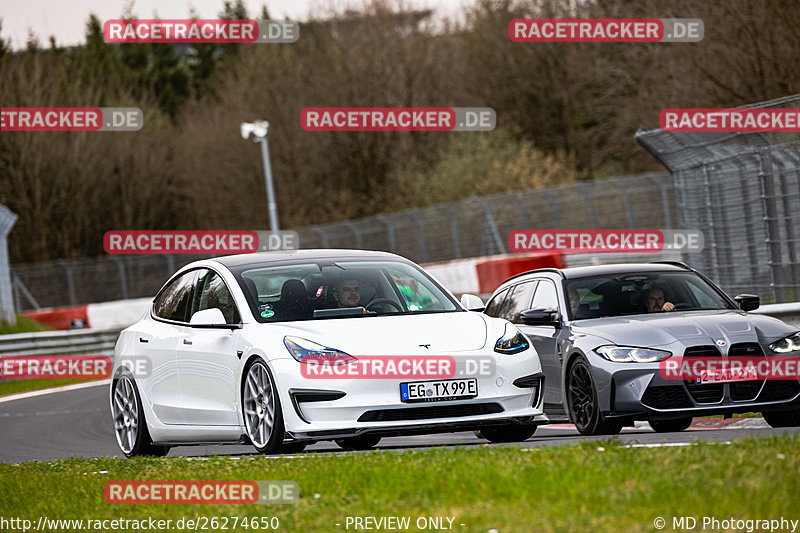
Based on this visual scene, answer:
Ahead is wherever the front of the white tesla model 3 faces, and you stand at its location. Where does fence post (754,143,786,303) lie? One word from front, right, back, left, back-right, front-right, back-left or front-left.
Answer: left

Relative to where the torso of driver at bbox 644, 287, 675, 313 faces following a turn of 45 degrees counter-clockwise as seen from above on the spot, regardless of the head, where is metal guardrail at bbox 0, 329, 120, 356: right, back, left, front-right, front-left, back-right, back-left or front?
back-left

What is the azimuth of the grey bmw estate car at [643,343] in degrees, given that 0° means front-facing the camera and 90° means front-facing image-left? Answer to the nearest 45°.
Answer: approximately 315°

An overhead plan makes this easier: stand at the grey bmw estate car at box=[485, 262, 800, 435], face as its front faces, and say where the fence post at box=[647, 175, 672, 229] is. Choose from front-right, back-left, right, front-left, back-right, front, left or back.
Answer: back-left

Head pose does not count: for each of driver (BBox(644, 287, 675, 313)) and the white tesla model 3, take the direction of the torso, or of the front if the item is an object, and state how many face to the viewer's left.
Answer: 0

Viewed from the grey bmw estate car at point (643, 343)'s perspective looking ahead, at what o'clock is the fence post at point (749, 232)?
The fence post is roughly at 8 o'clock from the grey bmw estate car.

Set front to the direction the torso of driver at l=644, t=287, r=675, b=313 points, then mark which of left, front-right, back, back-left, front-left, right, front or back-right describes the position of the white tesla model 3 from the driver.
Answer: right

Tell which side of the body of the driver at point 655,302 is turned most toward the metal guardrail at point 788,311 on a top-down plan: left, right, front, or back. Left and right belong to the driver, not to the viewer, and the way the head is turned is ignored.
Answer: left
